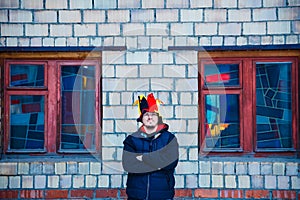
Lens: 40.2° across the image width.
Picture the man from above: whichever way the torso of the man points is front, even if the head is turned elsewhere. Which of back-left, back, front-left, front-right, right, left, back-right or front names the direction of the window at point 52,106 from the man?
back-right

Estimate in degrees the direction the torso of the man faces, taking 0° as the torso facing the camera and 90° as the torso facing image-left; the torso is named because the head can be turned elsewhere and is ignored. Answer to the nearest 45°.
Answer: approximately 0°

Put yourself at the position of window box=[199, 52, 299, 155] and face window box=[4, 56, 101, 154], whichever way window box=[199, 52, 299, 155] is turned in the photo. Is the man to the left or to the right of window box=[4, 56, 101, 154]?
left

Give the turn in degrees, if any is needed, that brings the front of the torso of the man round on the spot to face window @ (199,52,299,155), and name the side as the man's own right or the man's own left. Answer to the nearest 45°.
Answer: approximately 135° to the man's own left
